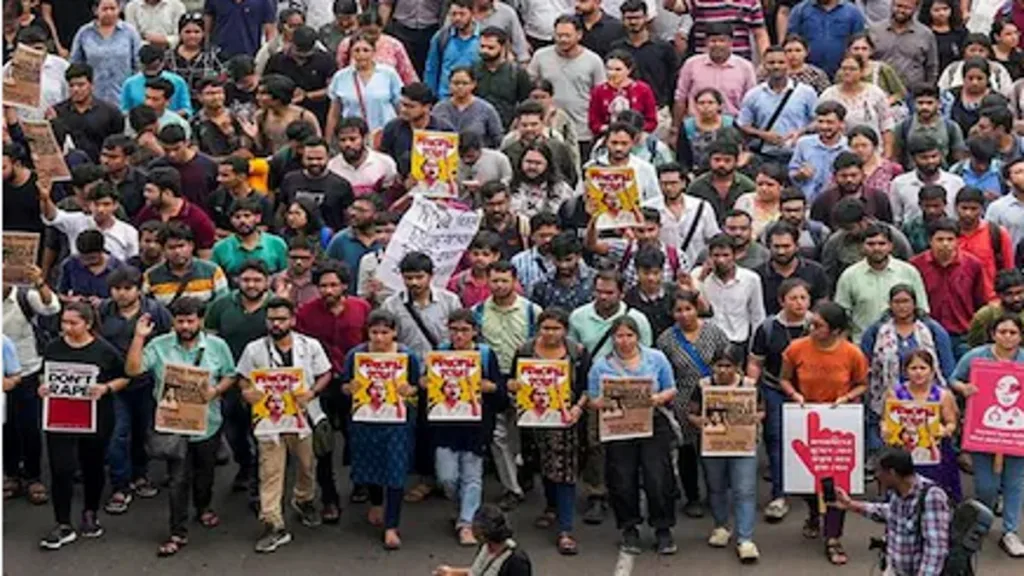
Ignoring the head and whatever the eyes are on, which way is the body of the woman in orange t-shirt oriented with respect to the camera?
toward the camera

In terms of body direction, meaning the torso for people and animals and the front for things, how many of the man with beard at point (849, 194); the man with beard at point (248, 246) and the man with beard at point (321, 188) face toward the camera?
3

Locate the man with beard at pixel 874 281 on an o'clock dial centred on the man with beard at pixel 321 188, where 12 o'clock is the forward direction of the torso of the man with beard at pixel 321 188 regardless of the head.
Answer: the man with beard at pixel 874 281 is roughly at 10 o'clock from the man with beard at pixel 321 188.

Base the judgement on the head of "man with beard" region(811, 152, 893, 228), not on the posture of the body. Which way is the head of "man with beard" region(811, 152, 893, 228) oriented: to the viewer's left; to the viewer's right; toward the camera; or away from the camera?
toward the camera

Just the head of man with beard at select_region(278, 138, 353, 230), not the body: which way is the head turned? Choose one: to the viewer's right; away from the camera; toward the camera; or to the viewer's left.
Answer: toward the camera

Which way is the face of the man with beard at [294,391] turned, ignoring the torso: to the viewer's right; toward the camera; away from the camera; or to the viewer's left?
toward the camera

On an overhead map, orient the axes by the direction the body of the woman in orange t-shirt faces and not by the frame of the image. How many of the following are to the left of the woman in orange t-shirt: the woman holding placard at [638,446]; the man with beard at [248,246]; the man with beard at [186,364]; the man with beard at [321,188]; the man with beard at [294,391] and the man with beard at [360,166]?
0

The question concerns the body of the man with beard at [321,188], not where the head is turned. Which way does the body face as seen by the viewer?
toward the camera

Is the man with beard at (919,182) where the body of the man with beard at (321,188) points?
no

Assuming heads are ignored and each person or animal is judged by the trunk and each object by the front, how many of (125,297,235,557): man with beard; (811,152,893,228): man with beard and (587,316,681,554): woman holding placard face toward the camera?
3

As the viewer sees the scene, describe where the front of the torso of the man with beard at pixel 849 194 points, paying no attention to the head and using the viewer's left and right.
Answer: facing the viewer

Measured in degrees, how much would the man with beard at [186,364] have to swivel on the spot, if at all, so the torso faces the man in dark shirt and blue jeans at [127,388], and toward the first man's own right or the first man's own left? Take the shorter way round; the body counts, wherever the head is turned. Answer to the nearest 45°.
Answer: approximately 135° to the first man's own right

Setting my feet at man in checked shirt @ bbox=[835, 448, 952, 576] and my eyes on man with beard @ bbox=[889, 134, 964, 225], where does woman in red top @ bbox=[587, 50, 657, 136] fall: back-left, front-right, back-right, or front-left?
front-left

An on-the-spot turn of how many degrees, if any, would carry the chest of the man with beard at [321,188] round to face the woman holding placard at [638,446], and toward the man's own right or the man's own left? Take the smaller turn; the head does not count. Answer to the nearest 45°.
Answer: approximately 45° to the man's own left

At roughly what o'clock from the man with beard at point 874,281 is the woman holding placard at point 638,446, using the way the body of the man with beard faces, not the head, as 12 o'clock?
The woman holding placard is roughly at 2 o'clock from the man with beard.

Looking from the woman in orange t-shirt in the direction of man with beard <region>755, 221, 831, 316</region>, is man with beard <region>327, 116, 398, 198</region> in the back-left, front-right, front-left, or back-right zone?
front-left
